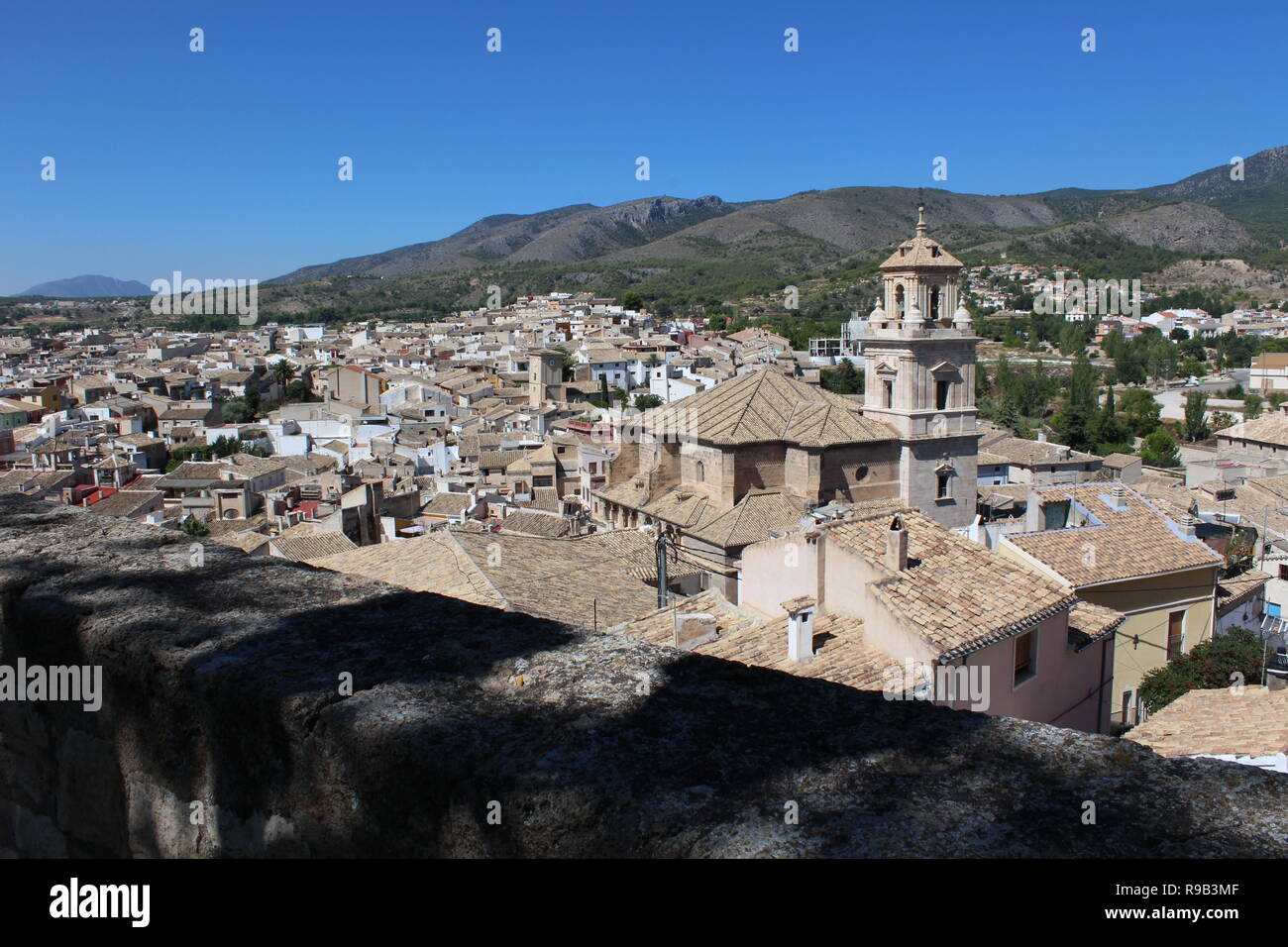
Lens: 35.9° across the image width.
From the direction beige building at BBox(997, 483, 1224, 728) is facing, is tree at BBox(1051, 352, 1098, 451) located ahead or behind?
behind

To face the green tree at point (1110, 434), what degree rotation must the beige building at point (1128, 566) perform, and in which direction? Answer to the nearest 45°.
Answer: approximately 135° to its left

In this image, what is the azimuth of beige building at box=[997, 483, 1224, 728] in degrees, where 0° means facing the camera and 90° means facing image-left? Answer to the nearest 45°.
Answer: approximately 315°

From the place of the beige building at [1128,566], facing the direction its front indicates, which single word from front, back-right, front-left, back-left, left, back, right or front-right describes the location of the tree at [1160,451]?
back-left

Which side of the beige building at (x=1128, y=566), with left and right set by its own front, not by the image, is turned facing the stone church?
back

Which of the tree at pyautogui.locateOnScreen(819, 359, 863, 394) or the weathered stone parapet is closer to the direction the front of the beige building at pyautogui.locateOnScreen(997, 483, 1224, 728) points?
the weathered stone parapet

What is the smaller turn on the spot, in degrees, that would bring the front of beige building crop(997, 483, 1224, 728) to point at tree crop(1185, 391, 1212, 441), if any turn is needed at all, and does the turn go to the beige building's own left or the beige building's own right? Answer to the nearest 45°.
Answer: approximately 135° to the beige building's own left

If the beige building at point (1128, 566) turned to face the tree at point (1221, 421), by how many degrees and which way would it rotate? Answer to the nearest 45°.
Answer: approximately 135° to its left

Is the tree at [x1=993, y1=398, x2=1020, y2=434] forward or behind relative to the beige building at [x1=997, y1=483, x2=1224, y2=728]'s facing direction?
behind
